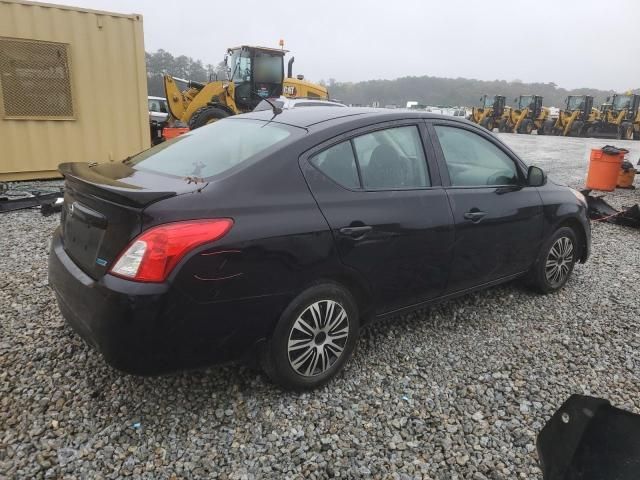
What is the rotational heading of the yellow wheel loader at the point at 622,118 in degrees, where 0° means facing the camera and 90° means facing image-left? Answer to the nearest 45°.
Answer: approximately 45°

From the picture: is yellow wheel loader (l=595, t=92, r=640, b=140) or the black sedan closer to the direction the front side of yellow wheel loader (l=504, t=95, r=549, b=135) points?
the black sedan

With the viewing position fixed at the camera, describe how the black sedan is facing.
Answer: facing away from the viewer and to the right of the viewer

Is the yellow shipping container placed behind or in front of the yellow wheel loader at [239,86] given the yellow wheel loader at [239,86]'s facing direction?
in front

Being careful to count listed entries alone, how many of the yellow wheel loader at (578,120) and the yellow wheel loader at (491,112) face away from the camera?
0

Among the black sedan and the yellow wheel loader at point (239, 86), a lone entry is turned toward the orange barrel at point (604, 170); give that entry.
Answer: the black sedan

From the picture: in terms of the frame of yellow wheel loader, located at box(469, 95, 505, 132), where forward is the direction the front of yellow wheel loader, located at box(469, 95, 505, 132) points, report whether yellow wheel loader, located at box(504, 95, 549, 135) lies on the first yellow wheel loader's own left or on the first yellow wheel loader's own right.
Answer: on the first yellow wheel loader's own left

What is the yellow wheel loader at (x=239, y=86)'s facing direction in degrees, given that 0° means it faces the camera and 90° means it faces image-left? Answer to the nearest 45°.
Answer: approximately 45°

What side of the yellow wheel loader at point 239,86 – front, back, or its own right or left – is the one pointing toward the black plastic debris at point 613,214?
left

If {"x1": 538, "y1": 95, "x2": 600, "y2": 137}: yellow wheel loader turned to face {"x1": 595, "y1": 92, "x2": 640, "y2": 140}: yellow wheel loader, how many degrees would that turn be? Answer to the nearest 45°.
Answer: approximately 135° to its left

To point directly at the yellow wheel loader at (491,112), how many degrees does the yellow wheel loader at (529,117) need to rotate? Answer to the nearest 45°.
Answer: approximately 45° to its right

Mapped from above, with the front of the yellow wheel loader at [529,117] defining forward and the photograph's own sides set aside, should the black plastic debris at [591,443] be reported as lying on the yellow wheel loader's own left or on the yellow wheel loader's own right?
on the yellow wheel loader's own left

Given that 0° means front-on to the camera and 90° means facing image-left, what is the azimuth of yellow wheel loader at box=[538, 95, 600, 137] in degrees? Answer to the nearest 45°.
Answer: approximately 45°

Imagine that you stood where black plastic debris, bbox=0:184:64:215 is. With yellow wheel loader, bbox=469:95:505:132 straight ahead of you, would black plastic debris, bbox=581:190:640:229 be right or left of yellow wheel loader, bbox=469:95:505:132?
right
